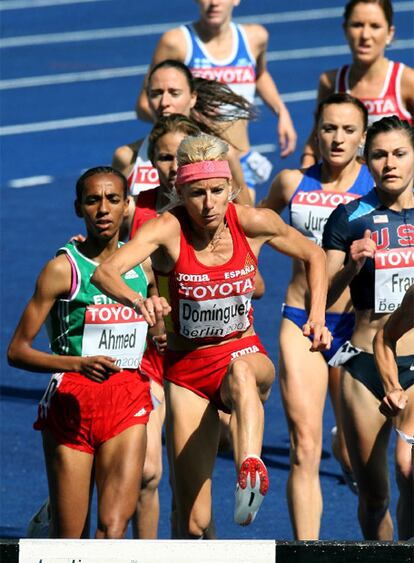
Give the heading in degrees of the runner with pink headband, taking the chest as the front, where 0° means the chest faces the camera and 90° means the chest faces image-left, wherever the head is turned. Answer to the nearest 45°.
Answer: approximately 0°
